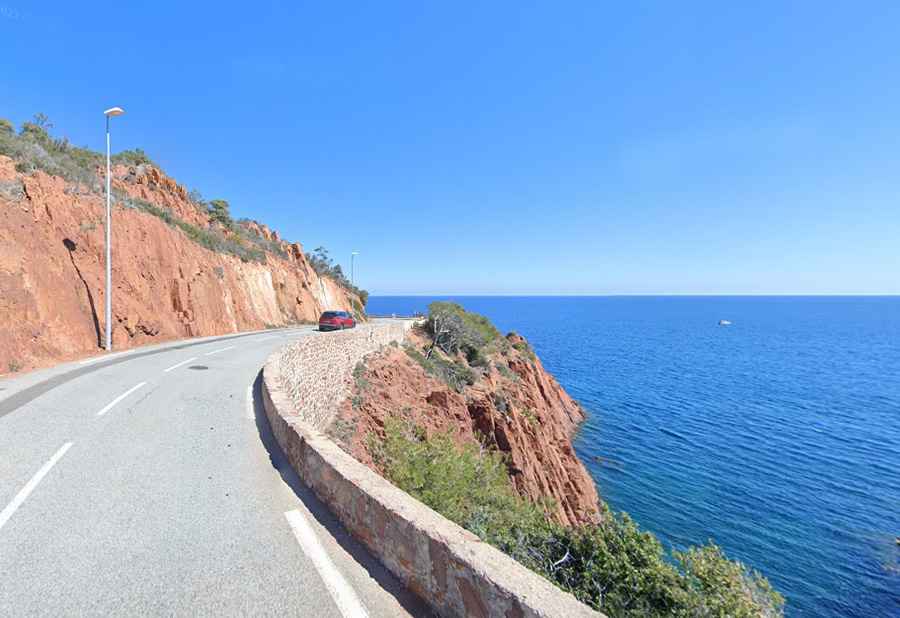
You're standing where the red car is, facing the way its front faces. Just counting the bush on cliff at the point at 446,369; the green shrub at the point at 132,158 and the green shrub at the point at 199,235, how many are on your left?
2

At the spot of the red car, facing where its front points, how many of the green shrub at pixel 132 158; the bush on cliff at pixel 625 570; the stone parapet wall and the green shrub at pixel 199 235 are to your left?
2

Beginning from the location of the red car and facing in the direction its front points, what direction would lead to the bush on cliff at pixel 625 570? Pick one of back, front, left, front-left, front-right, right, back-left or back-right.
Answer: back-right

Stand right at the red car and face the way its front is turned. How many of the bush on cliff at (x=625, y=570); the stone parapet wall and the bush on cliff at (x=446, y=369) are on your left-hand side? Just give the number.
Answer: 0

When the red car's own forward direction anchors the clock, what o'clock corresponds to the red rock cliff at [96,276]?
The red rock cliff is roughly at 7 o'clock from the red car.

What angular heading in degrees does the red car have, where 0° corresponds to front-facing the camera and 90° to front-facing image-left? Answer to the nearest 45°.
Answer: approximately 225°

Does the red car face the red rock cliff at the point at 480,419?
no

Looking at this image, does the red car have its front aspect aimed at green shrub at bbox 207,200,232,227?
no

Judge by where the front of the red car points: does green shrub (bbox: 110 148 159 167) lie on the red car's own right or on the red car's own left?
on the red car's own left
